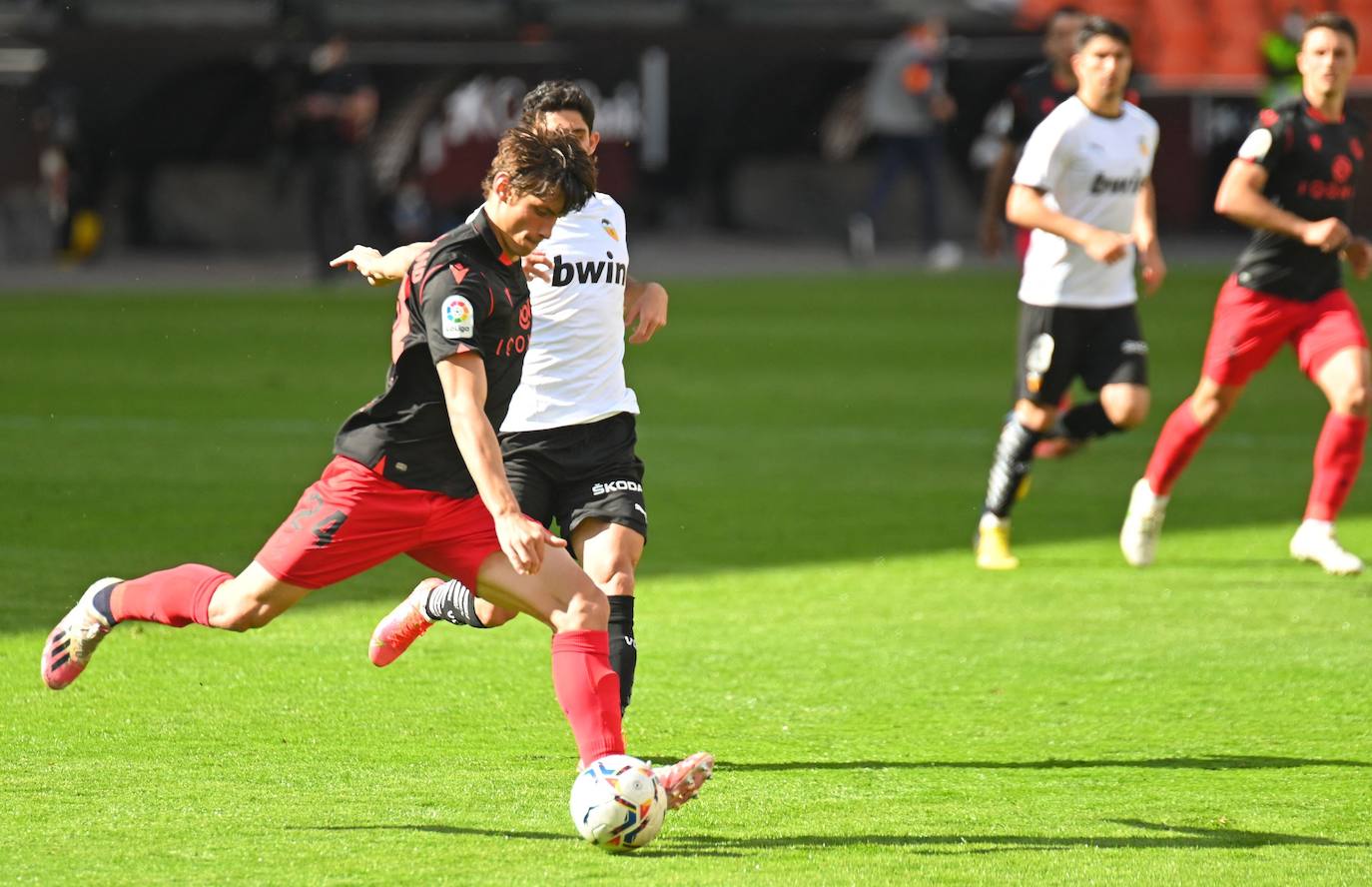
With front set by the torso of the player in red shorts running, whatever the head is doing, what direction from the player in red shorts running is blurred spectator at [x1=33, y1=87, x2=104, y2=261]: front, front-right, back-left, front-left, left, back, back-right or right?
back

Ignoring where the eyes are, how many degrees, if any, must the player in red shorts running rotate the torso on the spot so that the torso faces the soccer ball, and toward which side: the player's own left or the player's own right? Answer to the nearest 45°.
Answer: approximately 45° to the player's own right

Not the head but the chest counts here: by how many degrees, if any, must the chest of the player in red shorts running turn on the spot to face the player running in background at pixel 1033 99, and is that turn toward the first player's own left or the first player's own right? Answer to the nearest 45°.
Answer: approximately 180°

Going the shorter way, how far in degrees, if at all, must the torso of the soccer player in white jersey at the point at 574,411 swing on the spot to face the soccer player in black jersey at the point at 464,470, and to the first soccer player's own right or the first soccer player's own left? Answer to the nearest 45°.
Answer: approximately 45° to the first soccer player's own right

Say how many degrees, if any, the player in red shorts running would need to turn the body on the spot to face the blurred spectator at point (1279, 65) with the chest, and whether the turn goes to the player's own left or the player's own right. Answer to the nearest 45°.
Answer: approximately 135° to the player's own left

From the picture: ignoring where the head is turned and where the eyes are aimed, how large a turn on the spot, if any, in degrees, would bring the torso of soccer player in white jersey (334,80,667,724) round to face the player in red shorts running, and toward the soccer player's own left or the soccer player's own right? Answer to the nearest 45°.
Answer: approximately 90° to the soccer player's own left
